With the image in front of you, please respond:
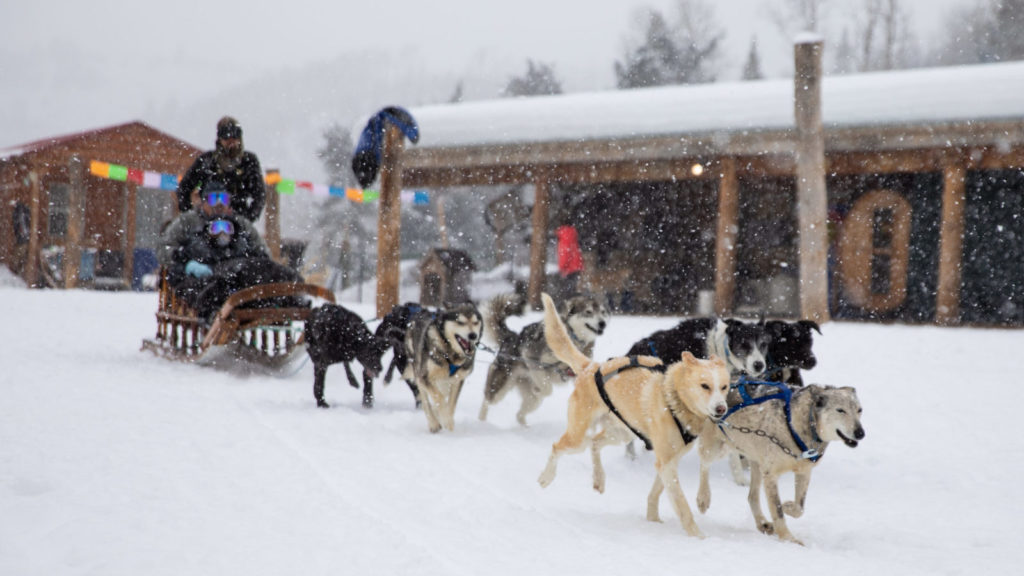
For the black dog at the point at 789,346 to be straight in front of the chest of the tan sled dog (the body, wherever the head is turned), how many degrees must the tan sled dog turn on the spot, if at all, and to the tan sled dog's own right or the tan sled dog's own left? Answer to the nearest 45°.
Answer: approximately 90° to the tan sled dog's own left

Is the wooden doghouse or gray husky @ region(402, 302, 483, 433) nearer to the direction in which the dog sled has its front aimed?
the gray husky

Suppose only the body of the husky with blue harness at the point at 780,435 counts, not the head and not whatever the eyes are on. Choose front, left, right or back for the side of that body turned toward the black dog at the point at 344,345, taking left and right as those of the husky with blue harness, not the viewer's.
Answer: back

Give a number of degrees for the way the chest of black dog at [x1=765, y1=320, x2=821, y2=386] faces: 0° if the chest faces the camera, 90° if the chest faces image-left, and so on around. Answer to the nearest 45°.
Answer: approximately 315°

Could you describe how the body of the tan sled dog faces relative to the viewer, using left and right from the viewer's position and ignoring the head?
facing the viewer and to the right of the viewer

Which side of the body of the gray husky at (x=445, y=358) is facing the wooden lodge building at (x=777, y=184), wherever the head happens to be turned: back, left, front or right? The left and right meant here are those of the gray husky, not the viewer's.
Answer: left

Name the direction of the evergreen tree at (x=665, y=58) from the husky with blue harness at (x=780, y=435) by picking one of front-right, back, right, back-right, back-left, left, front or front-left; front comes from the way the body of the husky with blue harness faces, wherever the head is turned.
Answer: back-left

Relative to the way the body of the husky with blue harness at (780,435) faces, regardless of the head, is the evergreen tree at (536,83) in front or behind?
behind
